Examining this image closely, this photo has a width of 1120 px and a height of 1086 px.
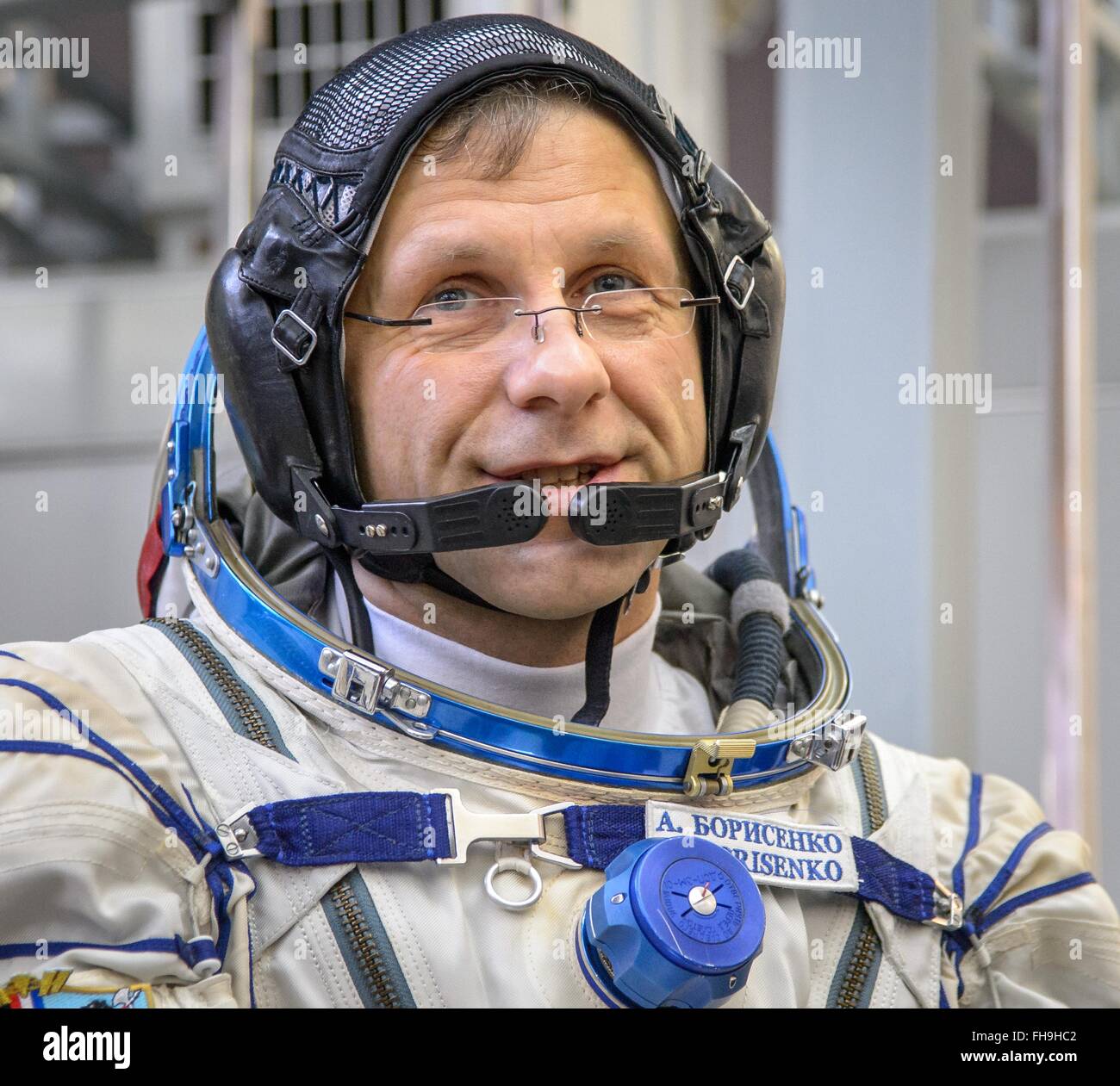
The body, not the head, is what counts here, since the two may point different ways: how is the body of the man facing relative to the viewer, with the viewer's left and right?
facing the viewer and to the right of the viewer
